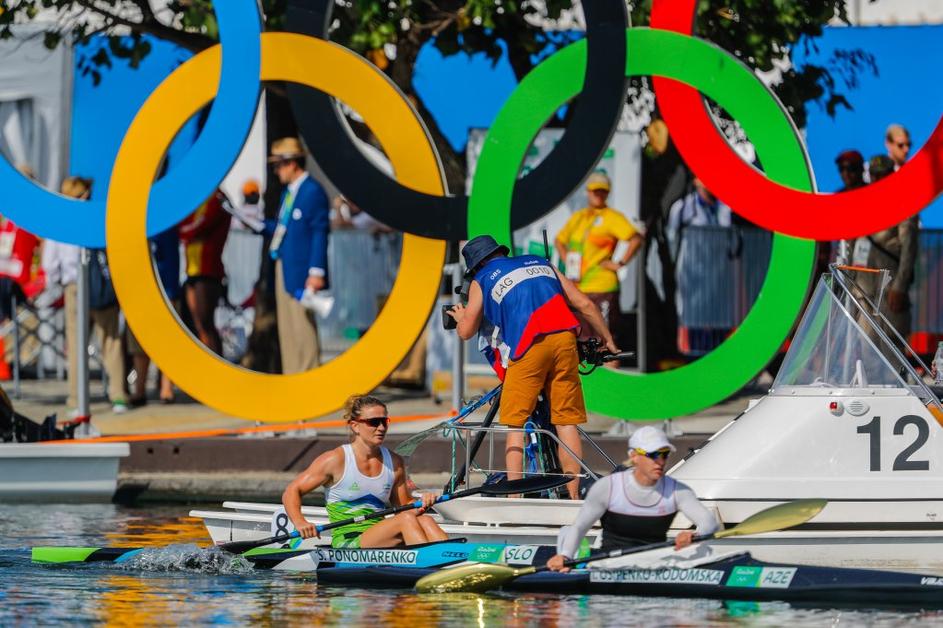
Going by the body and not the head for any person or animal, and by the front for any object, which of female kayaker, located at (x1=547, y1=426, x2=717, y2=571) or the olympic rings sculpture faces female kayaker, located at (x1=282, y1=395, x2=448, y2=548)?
the olympic rings sculpture

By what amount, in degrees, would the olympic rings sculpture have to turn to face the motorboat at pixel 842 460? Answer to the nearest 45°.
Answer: approximately 45° to its left

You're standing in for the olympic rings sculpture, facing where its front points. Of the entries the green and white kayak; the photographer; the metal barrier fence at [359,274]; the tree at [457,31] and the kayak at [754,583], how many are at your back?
2

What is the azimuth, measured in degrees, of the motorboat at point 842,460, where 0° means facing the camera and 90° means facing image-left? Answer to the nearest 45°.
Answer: approximately 90°
